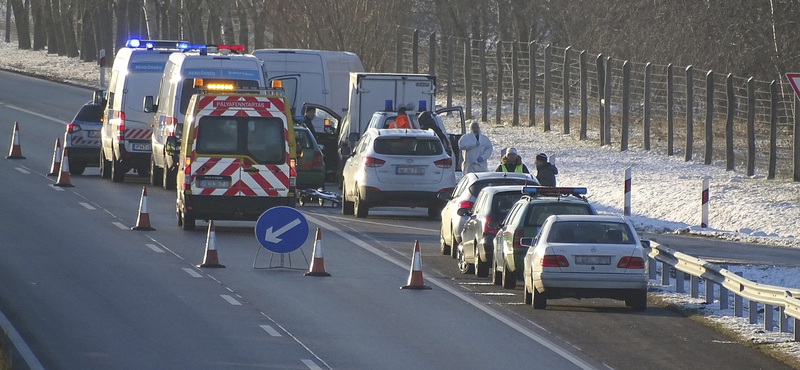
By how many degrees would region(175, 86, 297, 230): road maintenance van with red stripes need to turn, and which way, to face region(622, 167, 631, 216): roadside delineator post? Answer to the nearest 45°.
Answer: approximately 90° to its right

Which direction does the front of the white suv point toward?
away from the camera

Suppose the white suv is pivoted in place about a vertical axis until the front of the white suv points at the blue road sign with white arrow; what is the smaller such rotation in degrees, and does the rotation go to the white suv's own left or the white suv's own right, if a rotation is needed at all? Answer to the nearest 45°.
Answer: approximately 180°

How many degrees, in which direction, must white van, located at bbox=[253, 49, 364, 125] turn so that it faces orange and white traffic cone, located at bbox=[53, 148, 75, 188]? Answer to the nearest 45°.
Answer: approximately 45° to its left

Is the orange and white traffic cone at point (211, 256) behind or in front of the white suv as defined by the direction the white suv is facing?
behind

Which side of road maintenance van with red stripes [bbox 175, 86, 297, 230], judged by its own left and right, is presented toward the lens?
back

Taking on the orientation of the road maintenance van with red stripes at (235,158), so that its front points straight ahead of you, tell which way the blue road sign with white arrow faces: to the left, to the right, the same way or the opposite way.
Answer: the opposite way

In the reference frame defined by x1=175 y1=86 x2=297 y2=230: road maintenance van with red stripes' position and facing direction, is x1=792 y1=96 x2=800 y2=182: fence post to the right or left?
on its right

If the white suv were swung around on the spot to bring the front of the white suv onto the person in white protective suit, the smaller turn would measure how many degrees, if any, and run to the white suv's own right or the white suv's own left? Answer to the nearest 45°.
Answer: approximately 45° to the white suv's own right
